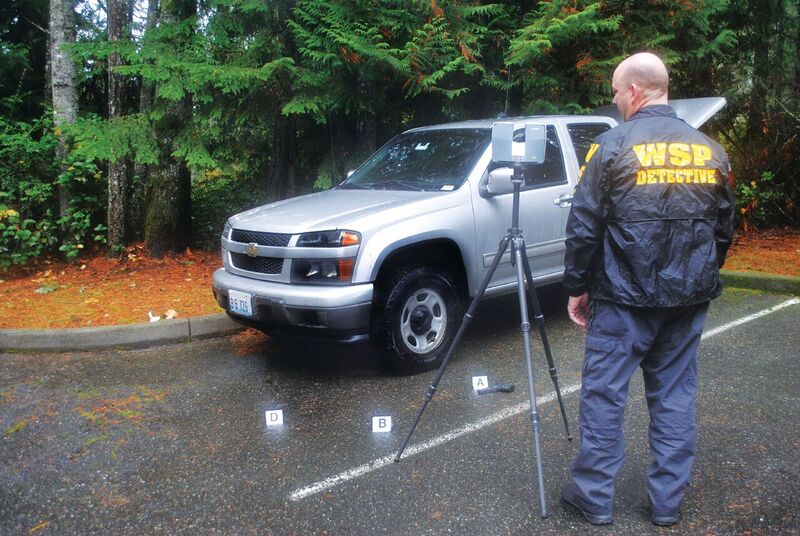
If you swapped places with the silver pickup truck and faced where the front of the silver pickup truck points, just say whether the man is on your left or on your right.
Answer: on your left

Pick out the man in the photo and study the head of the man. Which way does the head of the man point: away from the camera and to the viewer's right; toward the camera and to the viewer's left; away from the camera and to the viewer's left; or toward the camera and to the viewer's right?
away from the camera and to the viewer's left

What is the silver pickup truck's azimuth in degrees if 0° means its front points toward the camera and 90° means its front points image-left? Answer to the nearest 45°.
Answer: approximately 45°

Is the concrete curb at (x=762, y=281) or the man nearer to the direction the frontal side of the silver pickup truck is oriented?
the man

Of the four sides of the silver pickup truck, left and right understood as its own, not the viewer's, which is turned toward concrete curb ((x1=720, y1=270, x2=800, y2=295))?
back

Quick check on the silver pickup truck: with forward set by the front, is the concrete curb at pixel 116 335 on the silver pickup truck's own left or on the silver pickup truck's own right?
on the silver pickup truck's own right
